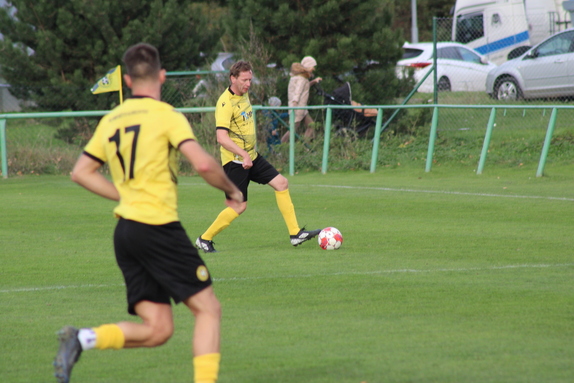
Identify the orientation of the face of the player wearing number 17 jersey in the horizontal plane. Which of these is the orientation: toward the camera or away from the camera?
away from the camera

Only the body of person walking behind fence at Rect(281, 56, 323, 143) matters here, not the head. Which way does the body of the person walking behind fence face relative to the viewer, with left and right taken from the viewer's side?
facing to the right of the viewer

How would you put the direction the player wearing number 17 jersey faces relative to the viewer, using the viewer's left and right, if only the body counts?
facing away from the viewer and to the right of the viewer

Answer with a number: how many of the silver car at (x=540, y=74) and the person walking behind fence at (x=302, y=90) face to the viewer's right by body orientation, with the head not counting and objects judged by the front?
1

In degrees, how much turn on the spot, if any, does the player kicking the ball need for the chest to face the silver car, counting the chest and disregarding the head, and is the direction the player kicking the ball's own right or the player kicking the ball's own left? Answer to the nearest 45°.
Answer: approximately 90° to the player kicking the ball's own left

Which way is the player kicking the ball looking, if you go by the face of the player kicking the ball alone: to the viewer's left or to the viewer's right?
to the viewer's right

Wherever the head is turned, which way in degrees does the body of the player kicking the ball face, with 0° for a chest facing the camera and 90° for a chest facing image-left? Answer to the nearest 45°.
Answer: approximately 315°

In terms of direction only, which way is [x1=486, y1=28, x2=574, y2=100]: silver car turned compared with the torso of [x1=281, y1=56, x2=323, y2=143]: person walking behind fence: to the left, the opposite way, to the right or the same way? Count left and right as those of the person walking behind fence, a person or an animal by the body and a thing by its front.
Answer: the opposite way

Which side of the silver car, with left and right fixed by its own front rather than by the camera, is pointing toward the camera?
left
